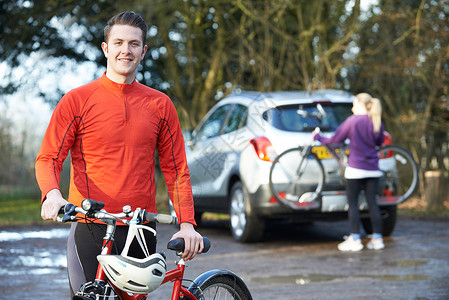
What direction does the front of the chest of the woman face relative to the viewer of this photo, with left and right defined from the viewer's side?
facing away from the viewer and to the left of the viewer

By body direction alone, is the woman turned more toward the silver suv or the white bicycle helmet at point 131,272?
the silver suv

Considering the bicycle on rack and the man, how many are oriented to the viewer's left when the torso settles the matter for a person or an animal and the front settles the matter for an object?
1

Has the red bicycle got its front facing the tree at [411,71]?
no

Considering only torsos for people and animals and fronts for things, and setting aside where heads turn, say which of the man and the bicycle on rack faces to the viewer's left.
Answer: the bicycle on rack

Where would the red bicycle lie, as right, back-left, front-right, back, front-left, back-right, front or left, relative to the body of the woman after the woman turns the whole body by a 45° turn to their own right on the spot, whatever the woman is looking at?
back

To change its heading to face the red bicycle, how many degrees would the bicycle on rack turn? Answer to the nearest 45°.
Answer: approximately 90° to its left

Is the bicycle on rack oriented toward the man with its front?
no

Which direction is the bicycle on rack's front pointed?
to the viewer's left

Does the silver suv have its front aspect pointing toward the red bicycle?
no

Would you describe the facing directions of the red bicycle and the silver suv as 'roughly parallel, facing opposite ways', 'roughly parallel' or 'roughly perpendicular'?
roughly perpendicular

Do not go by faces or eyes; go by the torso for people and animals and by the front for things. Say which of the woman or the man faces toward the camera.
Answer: the man

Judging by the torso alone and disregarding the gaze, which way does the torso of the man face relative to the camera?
toward the camera

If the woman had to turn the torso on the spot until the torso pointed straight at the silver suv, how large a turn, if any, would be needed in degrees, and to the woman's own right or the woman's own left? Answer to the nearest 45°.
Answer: approximately 45° to the woman's own left

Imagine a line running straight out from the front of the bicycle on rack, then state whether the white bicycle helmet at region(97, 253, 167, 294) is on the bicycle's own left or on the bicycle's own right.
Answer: on the bicycle's own left

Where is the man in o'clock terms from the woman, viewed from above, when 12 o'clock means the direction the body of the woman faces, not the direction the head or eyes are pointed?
The man is roughly at 8 o'clock from the woman.

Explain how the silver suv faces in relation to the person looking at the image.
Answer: facing away from the viewer and to the left of the viewer
